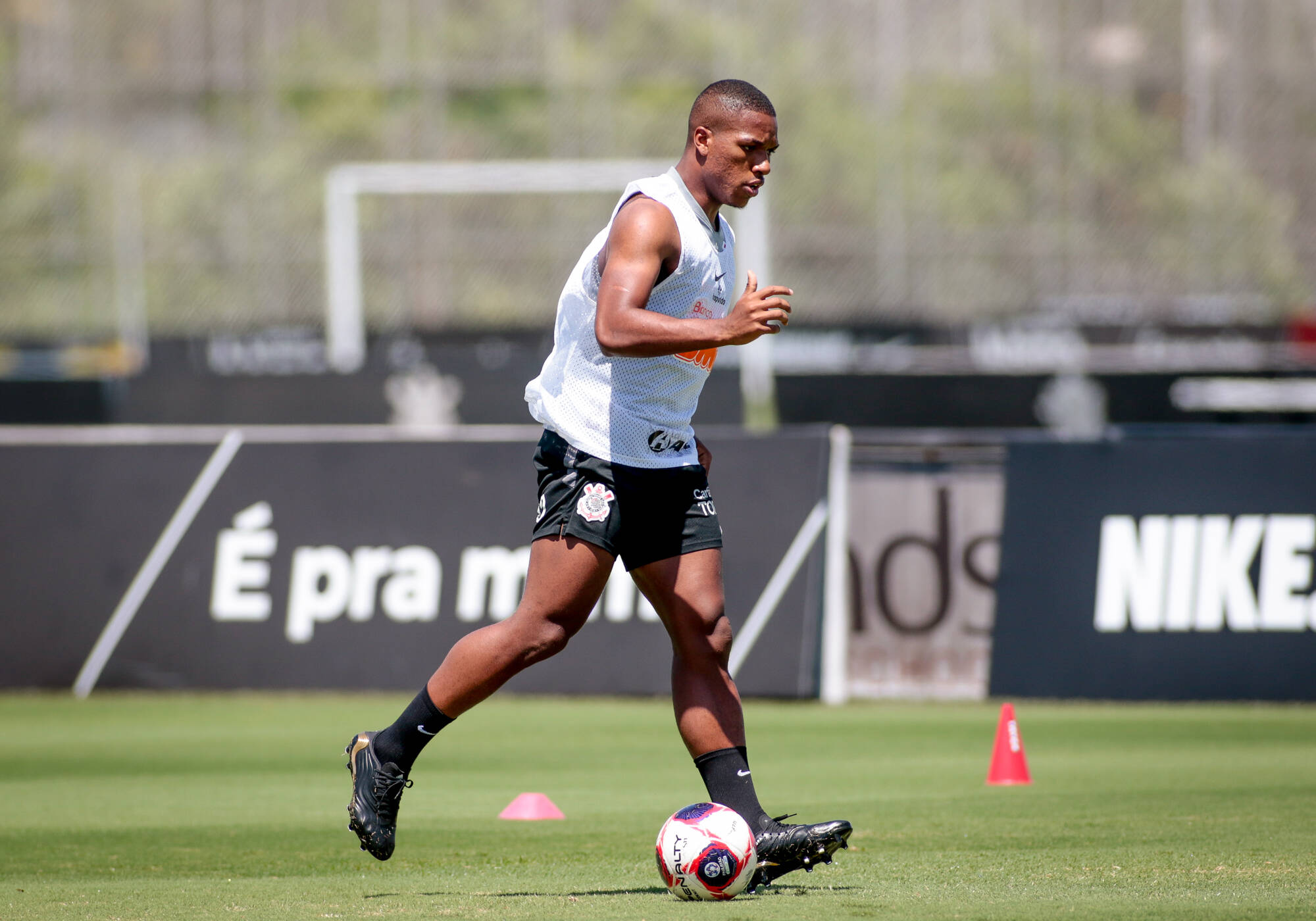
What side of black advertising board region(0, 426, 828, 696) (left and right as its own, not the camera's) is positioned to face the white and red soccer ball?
front

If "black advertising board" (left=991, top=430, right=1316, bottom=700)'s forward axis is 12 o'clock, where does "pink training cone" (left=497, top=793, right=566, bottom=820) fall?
The pink training cone is roughly at 1 o'clock from the black advertising board.

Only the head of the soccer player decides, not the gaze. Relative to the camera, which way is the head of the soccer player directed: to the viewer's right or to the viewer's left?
to the viewer's right

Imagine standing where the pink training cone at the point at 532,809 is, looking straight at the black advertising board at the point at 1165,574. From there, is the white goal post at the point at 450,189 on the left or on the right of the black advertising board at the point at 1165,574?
left

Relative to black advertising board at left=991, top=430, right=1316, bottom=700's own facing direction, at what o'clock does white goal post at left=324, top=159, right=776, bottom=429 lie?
The white goal post is roughly at 5 o'clock from the black advertising board.

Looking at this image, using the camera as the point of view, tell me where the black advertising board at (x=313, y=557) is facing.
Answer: facing the viewer

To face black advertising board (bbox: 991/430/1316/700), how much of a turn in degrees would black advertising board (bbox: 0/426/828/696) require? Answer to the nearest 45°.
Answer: approximately 90° to its left

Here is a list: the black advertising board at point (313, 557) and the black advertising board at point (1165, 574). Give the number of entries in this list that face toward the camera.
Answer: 2

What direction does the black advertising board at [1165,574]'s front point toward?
toward the camera

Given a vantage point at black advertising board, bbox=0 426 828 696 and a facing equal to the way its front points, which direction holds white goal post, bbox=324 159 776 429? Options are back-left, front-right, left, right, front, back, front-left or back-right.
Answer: back

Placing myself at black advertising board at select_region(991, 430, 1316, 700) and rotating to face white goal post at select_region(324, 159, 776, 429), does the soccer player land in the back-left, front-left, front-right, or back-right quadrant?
back-left

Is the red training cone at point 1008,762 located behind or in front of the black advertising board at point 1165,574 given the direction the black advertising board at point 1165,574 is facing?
in front

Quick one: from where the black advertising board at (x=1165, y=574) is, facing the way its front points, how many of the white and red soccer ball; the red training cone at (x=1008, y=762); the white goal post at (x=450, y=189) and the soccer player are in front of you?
3

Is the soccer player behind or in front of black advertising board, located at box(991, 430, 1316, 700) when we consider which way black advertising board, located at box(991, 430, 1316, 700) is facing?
in front

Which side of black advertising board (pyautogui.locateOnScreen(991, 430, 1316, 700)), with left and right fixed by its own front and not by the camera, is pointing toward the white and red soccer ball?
front
